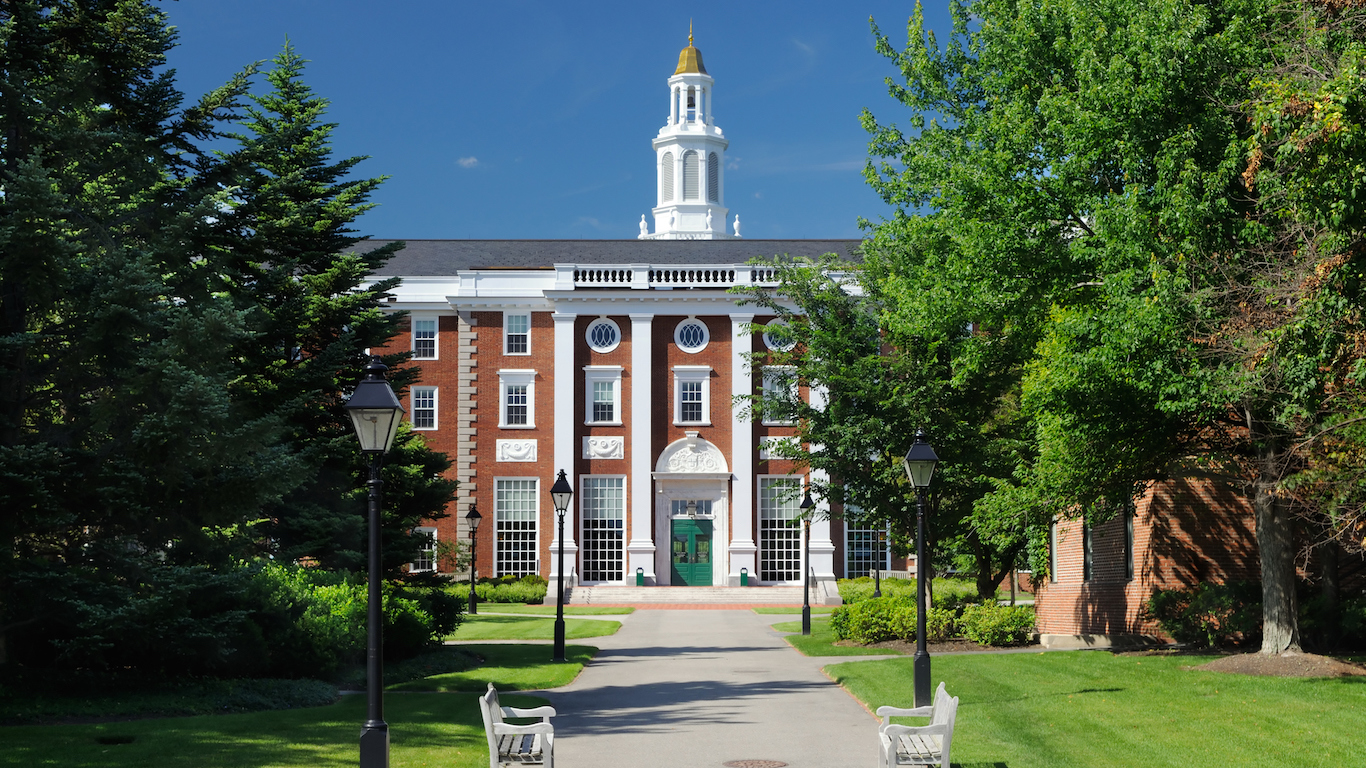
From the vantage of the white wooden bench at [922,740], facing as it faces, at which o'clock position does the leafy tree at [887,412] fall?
The leafy tree is roughly at 3 o'clock from the white wooden bench.

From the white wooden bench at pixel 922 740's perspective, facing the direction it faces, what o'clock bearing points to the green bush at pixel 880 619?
The green bush is roughly at 3 o'clock from the white wooden bench.

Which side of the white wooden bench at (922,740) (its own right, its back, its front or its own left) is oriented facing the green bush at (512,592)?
right

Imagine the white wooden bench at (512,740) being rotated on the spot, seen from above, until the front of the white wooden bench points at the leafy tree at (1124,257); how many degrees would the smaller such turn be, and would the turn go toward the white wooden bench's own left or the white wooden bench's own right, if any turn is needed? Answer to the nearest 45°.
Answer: approximately 45° to the white wooden bench's own left

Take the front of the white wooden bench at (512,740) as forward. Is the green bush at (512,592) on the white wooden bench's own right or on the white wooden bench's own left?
on the white wooden bench's own left

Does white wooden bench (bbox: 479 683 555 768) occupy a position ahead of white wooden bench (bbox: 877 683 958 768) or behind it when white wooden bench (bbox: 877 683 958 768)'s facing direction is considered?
ahead

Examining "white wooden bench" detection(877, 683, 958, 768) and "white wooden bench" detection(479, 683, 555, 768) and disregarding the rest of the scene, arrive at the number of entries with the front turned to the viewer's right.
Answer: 1

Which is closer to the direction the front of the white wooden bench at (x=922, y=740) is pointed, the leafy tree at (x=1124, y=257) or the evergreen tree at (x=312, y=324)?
the evergreen tree

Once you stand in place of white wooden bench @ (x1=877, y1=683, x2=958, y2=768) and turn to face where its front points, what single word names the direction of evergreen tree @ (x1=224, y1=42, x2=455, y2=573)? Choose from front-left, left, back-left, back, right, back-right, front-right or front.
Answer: front-right

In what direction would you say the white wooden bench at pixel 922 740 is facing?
to the viewer's left

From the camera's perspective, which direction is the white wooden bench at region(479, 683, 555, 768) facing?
to the viewer's right

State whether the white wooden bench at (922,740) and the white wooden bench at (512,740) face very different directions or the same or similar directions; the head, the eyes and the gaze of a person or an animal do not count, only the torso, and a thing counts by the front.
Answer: very different directions

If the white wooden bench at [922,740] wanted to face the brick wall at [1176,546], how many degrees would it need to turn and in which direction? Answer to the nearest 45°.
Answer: approximately 90° to its right
